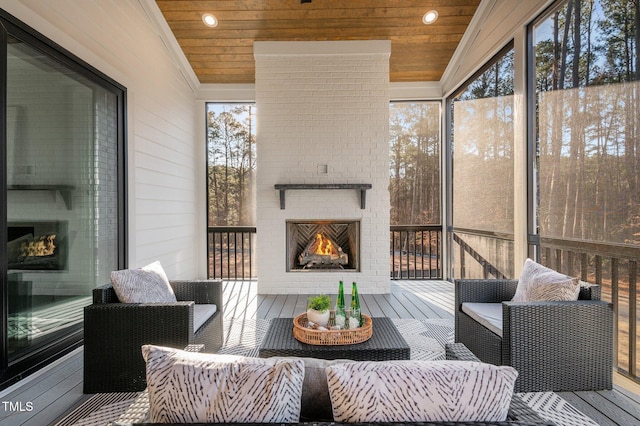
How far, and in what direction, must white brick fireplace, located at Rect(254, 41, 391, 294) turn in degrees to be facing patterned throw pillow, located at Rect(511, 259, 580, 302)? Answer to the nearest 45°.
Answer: approximately 45° to its left

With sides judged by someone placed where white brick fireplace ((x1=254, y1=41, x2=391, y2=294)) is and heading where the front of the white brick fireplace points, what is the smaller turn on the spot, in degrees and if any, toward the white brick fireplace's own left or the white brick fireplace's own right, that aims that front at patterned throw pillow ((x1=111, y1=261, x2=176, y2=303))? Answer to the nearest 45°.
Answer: approximately 45° to the white brick fireplace's own right

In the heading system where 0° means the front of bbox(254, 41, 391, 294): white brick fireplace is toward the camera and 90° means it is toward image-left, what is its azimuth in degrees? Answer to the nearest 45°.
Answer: approximately 0°

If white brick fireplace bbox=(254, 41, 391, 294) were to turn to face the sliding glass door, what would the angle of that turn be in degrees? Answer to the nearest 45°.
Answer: approximately 45° to its right

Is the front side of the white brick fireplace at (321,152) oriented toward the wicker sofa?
yes

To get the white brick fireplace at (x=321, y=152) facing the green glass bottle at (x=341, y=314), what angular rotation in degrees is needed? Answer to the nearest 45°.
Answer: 0° — it already faces it

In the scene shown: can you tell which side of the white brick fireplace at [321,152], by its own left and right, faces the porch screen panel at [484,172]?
left

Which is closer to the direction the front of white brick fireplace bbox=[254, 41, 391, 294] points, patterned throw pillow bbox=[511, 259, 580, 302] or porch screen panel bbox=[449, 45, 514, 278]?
the patterned throw pillow

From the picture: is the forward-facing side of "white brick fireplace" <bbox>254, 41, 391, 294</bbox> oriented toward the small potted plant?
yes

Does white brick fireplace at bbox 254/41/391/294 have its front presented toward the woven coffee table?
yes
